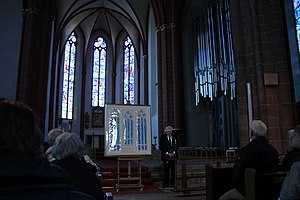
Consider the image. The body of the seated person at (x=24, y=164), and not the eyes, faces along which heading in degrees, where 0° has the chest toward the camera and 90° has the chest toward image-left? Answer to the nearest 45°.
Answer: approximately 180°

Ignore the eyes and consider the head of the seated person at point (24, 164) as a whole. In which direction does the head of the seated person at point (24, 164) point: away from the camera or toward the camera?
away from the camera

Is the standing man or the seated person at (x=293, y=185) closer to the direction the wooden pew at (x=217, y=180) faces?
the standing man

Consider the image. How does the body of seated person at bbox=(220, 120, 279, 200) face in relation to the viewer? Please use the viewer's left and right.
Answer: facing away from the viewer and to the left of the viewer

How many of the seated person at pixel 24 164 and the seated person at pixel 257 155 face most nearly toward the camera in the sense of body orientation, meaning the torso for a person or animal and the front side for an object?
0

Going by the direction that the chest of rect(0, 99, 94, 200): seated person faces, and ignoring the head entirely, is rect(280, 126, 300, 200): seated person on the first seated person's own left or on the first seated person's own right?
on the first seated person's own right

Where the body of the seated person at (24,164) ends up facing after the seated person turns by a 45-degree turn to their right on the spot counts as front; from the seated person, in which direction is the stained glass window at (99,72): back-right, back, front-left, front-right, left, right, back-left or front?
front-left

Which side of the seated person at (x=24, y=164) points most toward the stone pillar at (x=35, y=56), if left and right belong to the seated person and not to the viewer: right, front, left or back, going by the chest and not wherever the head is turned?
front

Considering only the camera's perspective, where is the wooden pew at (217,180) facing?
facing away from the viewer and to the left of the viewer

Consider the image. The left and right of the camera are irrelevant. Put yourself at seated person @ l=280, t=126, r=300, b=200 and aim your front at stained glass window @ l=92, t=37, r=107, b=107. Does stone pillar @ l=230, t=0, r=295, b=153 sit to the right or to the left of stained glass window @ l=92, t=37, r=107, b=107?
right

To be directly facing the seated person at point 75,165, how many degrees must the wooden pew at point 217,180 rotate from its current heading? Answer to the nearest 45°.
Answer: approximately 135° to its left
